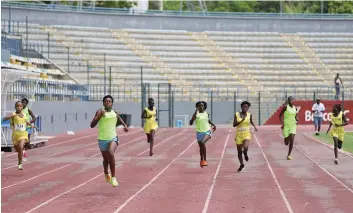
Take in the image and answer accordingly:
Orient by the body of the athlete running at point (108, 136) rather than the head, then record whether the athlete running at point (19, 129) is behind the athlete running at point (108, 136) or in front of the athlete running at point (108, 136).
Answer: behind

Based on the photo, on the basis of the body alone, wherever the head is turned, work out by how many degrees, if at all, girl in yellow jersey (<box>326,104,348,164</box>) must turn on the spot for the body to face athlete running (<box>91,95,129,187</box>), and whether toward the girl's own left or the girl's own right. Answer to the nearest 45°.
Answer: approximately 45° to the girl's own right

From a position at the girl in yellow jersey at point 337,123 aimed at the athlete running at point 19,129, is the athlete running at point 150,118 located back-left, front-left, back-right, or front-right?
front-right

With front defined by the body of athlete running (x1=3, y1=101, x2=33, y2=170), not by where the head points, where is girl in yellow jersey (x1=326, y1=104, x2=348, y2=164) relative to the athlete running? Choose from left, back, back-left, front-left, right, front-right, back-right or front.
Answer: left

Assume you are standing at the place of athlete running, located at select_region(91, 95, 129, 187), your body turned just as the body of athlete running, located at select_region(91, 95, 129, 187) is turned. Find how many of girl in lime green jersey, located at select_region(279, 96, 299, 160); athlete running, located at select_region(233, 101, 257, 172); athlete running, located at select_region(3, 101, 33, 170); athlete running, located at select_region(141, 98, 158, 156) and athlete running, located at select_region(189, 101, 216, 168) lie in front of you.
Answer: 0

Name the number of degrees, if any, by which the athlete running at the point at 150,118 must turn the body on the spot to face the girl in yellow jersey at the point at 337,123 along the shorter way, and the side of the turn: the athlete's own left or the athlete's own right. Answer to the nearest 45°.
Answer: approximately 45° to the athlete's own left

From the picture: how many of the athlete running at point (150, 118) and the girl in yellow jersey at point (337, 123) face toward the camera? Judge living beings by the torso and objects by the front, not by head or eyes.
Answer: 2

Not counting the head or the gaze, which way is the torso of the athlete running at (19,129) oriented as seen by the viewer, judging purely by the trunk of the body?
toward the camera

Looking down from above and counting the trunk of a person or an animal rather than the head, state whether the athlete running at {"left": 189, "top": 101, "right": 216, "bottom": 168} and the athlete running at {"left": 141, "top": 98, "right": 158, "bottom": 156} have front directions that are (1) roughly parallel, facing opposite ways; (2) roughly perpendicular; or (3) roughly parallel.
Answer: roughly parallel

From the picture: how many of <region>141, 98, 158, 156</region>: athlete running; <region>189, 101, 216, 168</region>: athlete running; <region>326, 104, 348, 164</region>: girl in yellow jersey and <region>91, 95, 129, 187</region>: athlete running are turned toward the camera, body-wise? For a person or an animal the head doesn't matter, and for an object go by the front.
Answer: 4

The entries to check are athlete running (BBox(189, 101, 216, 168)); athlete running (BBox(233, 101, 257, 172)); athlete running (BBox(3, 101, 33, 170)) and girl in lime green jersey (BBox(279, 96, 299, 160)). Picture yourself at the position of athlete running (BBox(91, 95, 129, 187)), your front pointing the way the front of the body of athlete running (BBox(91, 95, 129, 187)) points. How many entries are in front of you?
0

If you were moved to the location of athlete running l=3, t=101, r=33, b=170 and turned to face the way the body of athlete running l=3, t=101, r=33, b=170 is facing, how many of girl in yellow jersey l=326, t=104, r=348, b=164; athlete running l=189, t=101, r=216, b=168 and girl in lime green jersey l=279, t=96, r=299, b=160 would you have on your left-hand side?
3

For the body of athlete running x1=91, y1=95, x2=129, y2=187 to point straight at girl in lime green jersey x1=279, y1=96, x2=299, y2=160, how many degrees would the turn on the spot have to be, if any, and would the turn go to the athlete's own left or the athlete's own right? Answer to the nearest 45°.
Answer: approximately 135° to the athlete's own left

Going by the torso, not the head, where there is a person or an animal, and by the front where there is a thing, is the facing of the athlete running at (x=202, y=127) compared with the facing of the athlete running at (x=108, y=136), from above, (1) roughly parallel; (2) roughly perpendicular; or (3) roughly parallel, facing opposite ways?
roughly parallel

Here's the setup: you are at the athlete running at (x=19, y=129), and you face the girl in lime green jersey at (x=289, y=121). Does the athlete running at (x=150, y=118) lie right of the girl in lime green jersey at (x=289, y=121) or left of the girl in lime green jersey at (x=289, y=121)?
left

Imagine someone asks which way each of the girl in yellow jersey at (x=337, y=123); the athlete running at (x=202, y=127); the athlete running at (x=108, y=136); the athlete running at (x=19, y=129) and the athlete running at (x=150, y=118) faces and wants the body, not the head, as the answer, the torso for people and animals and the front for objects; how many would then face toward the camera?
5
